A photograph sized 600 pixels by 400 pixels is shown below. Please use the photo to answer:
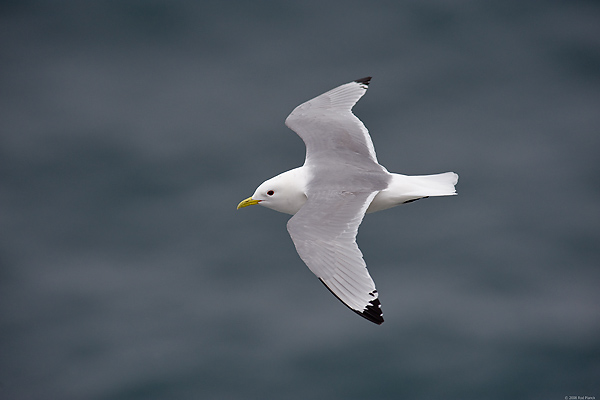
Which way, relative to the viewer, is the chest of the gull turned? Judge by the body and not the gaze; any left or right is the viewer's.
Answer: facing to the left of the viewer
